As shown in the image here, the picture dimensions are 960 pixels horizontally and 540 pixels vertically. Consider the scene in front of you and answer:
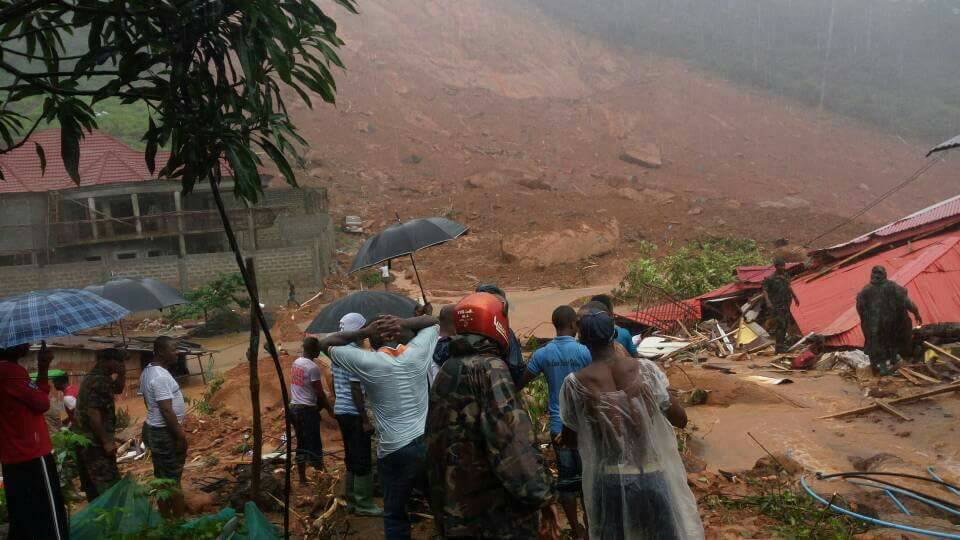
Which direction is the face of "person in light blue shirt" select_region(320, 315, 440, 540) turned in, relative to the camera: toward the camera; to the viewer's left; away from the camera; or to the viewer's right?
away from the camera

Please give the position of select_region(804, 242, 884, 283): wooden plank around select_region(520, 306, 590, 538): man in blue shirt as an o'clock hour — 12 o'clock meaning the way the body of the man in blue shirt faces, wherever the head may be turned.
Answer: The wooden plank is roughly at 1 o'clock from the man in blue shirt.

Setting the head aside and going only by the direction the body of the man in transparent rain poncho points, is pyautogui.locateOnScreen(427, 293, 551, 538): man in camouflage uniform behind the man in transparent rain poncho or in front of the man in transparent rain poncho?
behind

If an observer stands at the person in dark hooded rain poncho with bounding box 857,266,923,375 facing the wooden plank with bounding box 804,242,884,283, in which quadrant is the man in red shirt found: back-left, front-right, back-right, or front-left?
back-left

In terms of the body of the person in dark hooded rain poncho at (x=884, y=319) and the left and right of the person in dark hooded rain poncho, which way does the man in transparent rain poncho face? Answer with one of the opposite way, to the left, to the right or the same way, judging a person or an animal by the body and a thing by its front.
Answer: the opposite way

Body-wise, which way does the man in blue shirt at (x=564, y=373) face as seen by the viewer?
away from the camera

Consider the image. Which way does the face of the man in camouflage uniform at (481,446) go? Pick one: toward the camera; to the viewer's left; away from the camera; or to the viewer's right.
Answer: away from the camera

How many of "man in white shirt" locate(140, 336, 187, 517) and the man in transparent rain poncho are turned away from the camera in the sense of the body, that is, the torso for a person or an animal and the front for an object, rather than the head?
1

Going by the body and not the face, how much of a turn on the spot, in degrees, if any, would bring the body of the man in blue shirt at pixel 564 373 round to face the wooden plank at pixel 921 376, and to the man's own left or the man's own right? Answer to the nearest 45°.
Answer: approximately 45° to the man's own right

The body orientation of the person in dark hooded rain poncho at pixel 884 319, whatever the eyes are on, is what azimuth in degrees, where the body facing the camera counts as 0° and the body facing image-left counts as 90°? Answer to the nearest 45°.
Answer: approximately 0°

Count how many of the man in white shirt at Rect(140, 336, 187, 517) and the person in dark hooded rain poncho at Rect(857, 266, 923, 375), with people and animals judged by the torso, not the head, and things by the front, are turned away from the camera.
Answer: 0

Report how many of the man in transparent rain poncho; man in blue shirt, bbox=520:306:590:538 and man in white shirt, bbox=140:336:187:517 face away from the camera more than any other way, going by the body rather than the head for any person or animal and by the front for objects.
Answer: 2

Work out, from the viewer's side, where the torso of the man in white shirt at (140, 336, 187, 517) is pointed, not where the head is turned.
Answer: to the viewer's right

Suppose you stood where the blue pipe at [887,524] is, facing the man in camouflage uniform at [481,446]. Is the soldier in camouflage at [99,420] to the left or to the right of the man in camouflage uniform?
right

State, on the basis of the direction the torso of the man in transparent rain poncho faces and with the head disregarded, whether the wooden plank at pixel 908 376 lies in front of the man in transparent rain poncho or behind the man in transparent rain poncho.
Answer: in front

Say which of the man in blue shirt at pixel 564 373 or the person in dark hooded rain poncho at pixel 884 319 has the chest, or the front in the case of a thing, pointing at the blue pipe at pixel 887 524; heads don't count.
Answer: the person in dark hooded rain poncho
